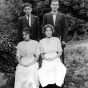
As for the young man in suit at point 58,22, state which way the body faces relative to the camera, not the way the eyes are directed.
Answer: toward the camera
